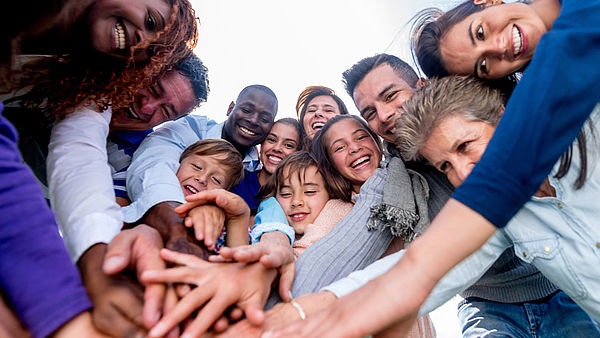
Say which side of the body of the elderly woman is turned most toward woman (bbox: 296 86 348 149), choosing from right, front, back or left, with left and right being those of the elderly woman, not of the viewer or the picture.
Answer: right

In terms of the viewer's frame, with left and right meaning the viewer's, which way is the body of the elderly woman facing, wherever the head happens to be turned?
facing the viewer and to the left of the viewer

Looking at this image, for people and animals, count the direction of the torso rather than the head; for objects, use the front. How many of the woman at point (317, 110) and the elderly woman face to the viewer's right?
0

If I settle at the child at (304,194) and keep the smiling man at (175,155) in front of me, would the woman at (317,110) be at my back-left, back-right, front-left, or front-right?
back-right

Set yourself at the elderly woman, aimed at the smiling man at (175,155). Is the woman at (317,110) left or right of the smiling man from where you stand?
right

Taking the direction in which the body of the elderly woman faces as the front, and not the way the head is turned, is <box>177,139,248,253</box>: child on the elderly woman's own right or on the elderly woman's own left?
on the elderly woman's own right

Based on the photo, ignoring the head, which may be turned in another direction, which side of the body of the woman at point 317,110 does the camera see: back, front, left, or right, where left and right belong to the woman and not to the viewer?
front

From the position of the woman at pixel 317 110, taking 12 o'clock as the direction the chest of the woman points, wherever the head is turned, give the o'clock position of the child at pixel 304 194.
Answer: The child is roughly at 12 o'clock from the woman.
